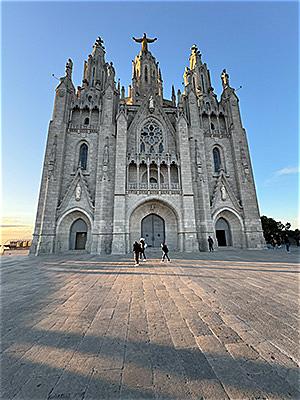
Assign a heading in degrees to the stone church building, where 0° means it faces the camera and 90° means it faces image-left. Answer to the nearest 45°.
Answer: approximately 0°

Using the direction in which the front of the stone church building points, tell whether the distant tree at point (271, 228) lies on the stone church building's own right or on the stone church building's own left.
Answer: on the stone church building's own left
